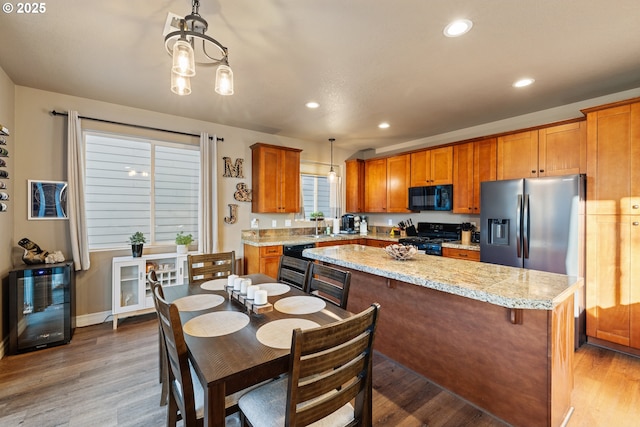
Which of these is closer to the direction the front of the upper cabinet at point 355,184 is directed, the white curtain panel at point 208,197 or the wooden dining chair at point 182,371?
the wooden dining chair

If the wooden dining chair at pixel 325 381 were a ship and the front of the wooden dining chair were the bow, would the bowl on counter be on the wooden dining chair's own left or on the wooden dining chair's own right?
on the wooden dining chair's own right

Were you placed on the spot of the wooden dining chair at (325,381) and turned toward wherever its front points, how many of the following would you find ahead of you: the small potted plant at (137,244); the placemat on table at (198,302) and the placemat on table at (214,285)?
3

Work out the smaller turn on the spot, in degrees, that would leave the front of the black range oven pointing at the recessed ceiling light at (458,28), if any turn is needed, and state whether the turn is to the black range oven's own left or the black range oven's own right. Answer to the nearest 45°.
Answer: approximately 45° to the black range oven's own left

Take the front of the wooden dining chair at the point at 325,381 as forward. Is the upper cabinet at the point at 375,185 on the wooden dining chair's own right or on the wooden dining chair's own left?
on the wooden dining chair's own right

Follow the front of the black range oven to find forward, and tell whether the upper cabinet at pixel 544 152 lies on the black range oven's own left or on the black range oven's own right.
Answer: on the black range oven's own left

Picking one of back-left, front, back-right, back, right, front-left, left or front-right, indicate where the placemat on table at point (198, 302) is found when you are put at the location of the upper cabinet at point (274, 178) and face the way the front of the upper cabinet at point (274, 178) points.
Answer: front-right
